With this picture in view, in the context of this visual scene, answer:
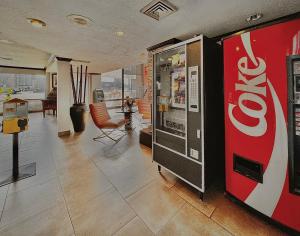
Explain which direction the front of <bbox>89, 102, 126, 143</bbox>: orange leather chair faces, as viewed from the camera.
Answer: facing the viewer and to the right of the viewer

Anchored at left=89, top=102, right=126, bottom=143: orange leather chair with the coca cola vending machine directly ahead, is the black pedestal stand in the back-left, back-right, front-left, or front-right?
front-right

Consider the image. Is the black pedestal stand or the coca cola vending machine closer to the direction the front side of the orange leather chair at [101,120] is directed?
the coca cola vending machine

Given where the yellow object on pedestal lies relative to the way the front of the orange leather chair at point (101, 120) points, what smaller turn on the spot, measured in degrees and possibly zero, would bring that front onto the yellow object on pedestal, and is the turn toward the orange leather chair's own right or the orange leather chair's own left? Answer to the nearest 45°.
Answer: approximately 90° to the orange leather chair's own right

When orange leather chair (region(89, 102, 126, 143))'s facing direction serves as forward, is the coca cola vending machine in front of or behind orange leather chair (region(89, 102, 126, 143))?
in front

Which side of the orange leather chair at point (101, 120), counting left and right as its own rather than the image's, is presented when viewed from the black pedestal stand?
right
